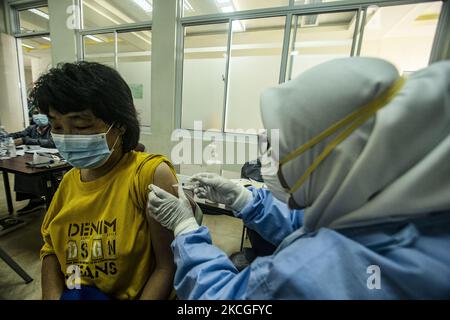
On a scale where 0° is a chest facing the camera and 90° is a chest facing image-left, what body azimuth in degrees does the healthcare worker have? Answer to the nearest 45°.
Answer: approximately 90°

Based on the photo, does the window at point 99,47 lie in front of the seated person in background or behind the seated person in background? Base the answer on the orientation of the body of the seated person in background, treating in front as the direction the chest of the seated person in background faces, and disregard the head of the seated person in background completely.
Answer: behind

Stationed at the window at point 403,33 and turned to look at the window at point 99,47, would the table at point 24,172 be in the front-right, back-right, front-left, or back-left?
front-left

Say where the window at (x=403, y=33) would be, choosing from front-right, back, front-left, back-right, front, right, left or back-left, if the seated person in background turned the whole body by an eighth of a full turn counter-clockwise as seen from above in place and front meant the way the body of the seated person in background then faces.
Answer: front-left

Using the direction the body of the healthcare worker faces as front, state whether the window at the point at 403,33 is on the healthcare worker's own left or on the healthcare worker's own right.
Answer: on the healthcare worker's own right

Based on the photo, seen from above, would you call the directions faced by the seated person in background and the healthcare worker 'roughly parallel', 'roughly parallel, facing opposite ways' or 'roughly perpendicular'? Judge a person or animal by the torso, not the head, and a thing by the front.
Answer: roughly perpendicular

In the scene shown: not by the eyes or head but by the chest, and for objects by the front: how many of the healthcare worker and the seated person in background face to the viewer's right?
0

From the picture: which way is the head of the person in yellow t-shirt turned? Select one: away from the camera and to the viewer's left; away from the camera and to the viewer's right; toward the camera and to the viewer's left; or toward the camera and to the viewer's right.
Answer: toward the camera and to the viewer's left

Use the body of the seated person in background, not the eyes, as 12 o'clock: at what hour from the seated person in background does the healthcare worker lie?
The healthcare worker is roughly at 10 o'clock from the seated person in background.
